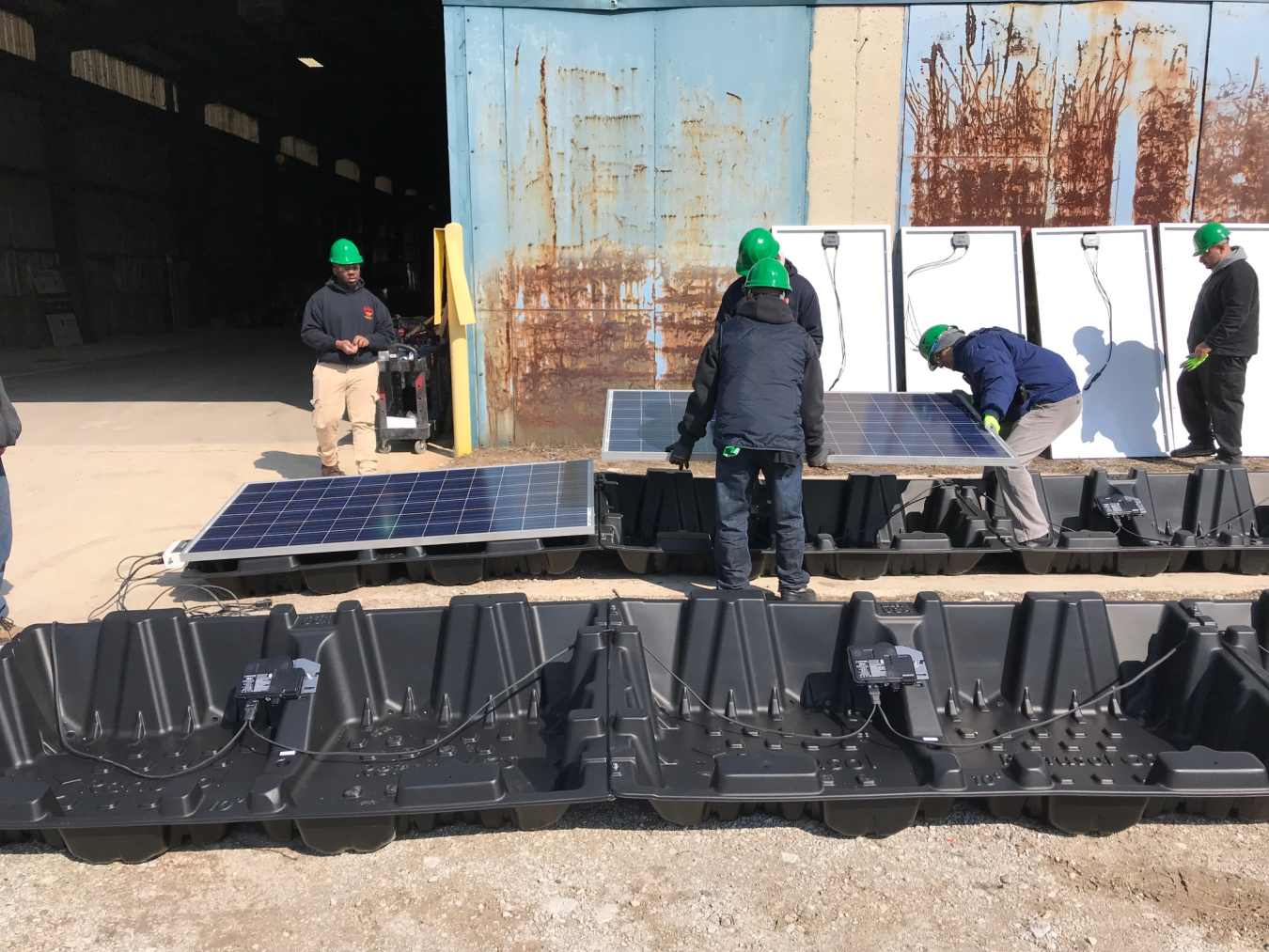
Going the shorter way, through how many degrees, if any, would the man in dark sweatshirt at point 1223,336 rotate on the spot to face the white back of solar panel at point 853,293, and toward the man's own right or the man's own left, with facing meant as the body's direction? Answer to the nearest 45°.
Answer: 0° — they already face it

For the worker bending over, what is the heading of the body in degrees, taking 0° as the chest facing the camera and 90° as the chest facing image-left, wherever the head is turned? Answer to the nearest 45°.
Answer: approximately 90°

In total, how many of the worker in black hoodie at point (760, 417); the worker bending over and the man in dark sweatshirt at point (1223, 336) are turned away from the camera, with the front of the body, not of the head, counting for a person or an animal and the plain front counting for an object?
1

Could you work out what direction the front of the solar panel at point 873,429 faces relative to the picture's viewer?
facing the viewer

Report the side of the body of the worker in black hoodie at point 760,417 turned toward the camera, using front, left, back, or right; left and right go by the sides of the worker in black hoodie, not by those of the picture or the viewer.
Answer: back

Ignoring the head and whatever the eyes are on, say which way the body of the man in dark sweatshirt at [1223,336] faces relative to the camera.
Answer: to the viewer's left

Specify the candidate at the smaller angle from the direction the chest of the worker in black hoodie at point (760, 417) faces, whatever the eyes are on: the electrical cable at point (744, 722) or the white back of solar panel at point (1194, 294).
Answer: the white back of solar panel

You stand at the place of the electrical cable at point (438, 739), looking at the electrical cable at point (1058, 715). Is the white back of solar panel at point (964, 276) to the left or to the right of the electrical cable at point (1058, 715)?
left

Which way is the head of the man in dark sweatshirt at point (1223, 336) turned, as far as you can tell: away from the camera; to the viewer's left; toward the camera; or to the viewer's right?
to the viewer's left

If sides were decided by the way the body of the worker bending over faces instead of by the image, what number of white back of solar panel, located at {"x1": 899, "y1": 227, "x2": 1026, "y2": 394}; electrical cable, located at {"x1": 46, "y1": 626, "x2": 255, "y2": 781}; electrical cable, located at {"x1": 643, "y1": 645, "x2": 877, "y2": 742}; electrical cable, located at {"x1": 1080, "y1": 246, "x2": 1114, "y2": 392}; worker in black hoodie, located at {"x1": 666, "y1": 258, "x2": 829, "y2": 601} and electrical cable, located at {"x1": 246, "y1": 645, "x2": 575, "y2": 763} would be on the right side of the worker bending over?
2

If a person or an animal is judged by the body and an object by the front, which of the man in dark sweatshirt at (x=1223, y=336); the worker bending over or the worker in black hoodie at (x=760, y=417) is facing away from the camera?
the worker in black hoodie

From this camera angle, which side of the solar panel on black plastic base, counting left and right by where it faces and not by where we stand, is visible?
front

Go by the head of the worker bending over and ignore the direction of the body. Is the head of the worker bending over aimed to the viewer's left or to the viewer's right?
to the viewer's left

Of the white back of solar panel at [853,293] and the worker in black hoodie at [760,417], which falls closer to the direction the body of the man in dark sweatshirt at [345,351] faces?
the worker in black hoodie
